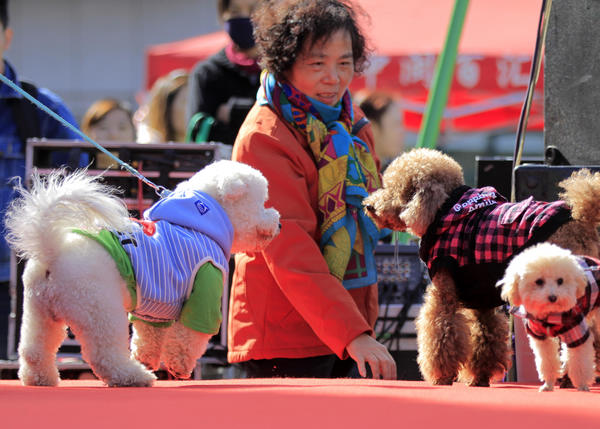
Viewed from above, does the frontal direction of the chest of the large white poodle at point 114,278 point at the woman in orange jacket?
yes

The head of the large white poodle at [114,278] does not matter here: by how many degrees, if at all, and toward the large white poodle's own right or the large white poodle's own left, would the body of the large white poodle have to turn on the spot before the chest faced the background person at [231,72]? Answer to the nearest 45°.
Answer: approximately 45° to the large white poodle's own left

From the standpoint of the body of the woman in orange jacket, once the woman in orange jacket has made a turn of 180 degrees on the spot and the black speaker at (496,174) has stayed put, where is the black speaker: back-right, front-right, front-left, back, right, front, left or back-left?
right

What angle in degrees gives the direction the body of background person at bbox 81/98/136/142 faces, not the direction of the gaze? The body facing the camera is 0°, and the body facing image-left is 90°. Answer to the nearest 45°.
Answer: approximately 0°

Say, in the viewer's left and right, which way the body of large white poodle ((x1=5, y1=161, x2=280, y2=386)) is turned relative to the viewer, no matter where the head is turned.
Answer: facing away from the viewer and to the right of the viewer

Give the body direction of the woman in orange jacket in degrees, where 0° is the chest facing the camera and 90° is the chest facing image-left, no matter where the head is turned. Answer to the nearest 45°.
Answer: approximately 315°

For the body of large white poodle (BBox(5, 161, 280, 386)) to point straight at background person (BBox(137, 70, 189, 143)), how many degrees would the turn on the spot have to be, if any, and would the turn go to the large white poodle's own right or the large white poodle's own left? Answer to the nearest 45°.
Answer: approximately 45° to the large white poodle's own left

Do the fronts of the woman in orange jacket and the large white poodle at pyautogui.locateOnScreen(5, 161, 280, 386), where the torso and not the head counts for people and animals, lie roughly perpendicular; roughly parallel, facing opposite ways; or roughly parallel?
roughly perpendicular

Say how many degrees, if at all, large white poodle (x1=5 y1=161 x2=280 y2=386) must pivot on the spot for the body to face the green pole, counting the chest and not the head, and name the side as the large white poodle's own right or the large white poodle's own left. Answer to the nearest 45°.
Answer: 0° — it already faces it

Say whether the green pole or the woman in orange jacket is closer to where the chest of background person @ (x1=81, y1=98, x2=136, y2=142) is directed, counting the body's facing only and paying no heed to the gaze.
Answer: the woman in orange jacket
